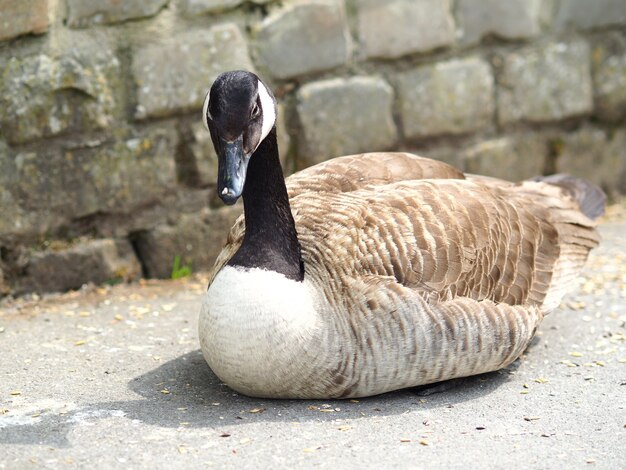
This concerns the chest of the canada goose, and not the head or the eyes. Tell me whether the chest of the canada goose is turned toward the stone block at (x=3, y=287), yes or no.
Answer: no

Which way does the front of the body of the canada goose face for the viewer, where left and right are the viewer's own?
facing the viewer and to the left of the viewer

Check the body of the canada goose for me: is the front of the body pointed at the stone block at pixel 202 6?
no

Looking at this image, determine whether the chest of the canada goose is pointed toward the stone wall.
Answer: no

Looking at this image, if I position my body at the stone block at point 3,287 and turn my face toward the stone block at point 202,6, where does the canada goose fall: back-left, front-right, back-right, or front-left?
front-right
